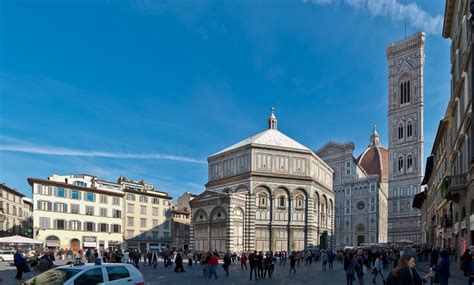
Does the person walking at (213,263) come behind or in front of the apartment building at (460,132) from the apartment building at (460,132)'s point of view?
in front

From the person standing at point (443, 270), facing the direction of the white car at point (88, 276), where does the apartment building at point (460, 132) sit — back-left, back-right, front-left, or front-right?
back-right

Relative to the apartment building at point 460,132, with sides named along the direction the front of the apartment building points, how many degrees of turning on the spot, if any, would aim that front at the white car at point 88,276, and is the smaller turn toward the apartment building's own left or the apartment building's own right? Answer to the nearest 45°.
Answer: approximately 90° to the apartment building's own left

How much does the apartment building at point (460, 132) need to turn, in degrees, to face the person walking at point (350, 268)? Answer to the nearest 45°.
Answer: approximately 90° to its left

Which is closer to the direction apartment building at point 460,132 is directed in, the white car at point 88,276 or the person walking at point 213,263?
the person walking

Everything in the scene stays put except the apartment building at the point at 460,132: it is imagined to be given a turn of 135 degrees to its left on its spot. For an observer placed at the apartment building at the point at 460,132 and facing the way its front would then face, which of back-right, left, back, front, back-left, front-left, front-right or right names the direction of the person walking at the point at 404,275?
front-right

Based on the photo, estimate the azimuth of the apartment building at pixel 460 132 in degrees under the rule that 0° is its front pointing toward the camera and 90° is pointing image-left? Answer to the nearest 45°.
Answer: approximately 90°

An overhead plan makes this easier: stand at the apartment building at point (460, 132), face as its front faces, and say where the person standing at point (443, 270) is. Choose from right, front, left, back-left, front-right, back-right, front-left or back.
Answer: left
